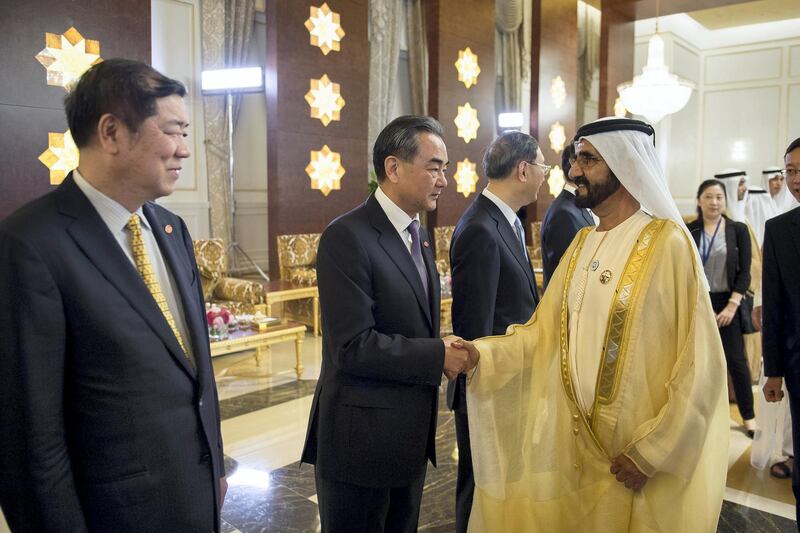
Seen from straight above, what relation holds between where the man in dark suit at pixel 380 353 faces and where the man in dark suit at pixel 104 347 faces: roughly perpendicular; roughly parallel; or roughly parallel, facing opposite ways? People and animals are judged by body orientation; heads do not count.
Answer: roughly parallel

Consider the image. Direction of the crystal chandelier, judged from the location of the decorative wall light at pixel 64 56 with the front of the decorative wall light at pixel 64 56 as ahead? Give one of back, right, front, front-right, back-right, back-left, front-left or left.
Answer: left

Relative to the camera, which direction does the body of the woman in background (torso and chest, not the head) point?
toward the camera

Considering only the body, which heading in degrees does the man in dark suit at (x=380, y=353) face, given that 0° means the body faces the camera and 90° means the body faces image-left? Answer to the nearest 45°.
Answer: approximately 315°

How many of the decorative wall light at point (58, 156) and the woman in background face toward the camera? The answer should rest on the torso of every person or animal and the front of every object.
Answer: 2

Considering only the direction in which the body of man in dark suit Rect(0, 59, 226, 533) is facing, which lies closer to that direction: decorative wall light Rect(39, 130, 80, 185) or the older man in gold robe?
the older man in gold robe

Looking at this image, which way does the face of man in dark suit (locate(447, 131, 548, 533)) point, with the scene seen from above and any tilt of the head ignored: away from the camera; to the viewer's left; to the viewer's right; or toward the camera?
to the viewer's right

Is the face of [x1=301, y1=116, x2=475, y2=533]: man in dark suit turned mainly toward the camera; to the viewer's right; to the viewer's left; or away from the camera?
to the viewer's right

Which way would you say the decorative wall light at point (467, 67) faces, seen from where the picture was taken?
facing the viewer and to the right of the viewer

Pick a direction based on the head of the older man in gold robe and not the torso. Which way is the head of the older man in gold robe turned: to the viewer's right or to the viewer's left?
to the viewer's left

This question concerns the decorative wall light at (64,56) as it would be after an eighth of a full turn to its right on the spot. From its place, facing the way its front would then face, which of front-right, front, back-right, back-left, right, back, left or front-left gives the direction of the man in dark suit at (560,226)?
left

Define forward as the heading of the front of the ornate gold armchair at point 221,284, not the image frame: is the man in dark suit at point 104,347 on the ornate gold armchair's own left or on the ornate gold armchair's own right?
on the ornate gold armchair's own right

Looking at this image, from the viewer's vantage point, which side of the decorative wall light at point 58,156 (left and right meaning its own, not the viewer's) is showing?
front

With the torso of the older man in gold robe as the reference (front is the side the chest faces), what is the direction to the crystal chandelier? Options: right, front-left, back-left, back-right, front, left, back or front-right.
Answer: back-right

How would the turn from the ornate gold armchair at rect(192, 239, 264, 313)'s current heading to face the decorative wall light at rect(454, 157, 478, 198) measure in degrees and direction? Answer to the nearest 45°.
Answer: approximately 90° to its left

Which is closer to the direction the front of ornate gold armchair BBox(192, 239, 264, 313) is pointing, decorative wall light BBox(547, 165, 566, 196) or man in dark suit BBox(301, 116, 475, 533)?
the man in dark suit

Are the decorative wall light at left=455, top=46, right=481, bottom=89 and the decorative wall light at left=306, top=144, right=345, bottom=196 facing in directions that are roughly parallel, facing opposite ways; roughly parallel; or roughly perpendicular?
roughly parallel

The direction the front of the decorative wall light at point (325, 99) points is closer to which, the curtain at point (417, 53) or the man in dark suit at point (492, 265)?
the man in dark suit
